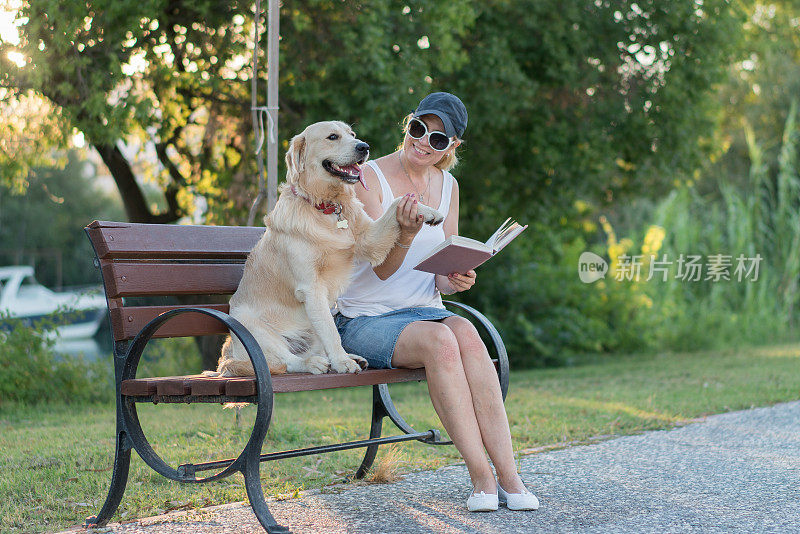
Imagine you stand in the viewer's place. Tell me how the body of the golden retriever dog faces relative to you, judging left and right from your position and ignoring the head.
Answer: facing the viewer and to the right of the viewer

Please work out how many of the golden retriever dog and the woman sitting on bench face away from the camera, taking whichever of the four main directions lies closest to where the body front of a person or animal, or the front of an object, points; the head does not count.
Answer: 0

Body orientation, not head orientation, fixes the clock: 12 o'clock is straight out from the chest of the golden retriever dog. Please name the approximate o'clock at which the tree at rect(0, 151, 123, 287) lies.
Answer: The tree is roughly at 7 o'clock from the golden retriever dog.

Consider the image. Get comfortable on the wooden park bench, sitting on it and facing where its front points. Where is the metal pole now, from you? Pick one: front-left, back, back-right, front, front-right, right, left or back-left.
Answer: back-left

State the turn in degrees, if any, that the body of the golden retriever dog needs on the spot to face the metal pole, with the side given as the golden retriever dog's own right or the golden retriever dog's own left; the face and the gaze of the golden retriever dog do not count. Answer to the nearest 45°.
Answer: approximately 135° to the golden retriever dog's own left

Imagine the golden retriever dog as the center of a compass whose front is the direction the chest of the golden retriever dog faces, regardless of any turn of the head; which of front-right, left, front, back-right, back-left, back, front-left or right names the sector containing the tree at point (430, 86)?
back-left
